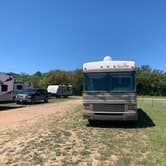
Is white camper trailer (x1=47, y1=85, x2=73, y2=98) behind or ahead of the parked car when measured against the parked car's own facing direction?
behind

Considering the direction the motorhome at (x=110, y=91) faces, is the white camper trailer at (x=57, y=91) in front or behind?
behind

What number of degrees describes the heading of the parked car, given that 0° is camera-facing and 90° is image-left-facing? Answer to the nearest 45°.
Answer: approximately 45°

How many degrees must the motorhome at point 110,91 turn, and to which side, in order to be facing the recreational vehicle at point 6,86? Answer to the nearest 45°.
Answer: approximately 135° to its right

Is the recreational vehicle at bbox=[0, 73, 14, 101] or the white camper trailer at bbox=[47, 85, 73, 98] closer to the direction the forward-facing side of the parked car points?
the recreational vehicle

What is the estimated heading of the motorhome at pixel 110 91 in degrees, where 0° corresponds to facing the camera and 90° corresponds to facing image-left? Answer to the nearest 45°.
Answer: approximately 0°
